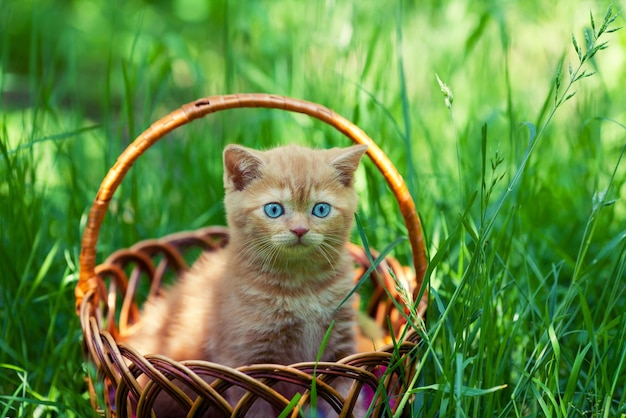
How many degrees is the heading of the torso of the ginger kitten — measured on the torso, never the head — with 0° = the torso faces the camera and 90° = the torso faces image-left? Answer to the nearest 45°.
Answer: approximately 315°
